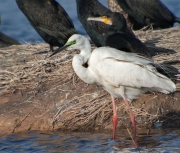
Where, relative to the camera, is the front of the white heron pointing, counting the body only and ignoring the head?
to the viewer's left

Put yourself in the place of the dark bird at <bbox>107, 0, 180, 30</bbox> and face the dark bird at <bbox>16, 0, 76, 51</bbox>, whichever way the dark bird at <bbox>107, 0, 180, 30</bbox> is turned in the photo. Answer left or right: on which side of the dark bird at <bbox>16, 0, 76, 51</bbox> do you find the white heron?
left

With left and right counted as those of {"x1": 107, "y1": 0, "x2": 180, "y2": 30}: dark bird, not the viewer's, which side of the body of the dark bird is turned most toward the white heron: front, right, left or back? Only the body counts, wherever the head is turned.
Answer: left

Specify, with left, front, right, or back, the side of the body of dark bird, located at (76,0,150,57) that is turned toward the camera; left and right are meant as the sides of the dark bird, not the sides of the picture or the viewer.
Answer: left

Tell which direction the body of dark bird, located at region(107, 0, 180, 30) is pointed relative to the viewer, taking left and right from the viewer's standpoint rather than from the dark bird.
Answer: facing to the left of the viewer
